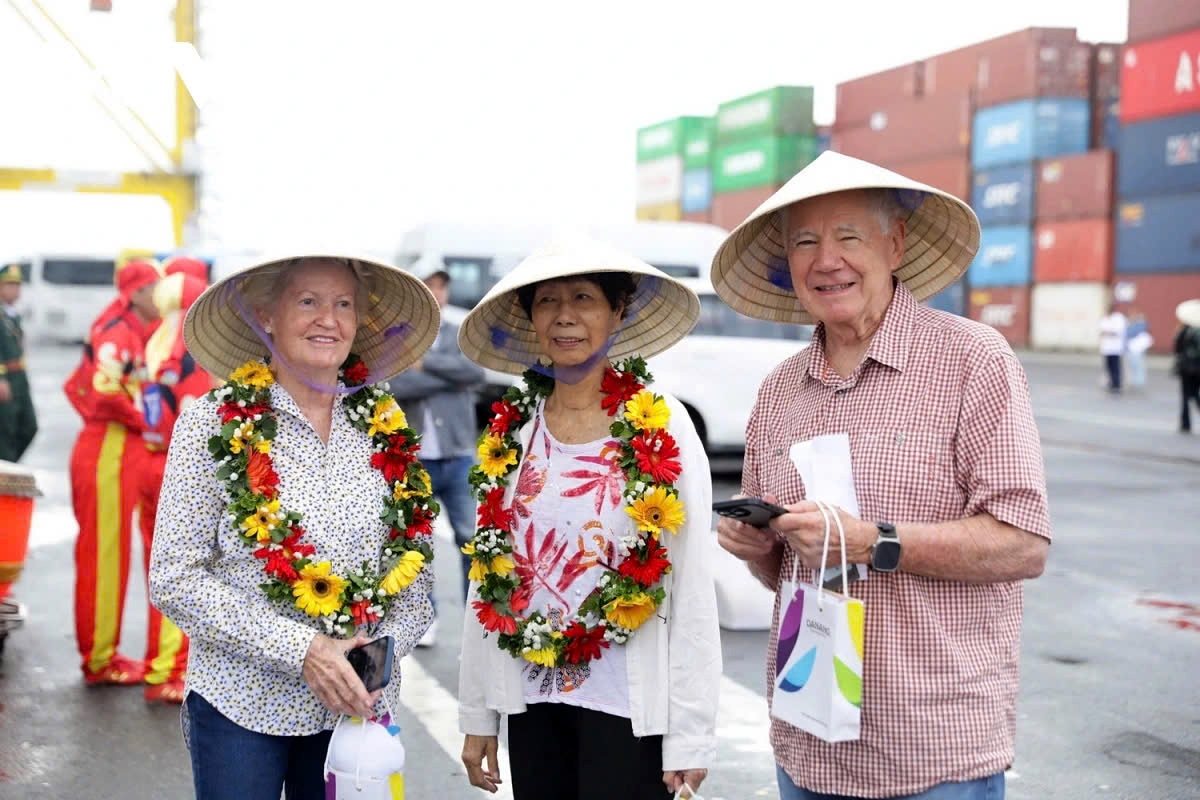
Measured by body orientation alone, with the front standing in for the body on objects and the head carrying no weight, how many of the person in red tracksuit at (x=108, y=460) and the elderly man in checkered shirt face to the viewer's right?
1

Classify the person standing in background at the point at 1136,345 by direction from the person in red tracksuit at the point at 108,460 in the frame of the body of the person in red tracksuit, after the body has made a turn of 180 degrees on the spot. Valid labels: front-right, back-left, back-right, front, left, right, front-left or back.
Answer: back-right

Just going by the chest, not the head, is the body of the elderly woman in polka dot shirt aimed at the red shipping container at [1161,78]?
no

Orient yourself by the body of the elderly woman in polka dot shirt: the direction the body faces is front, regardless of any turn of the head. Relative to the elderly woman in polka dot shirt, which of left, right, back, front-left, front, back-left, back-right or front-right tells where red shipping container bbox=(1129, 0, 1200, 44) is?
left

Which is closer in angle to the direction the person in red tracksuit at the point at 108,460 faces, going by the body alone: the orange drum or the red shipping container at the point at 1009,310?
the red shipping container

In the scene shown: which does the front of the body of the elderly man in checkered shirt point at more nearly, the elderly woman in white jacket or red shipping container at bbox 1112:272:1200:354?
the elderly woman in white jacket

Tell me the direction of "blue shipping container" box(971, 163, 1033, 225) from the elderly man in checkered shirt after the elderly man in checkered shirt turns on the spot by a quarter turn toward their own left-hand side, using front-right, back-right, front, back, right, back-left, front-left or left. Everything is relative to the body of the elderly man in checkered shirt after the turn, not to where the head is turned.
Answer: back-left

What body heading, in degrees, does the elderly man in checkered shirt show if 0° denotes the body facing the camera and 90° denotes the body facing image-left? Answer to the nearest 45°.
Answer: approximately 45°

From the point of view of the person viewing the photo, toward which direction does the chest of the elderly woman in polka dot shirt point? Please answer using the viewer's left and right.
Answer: facing the viewer and to the right of the viewer

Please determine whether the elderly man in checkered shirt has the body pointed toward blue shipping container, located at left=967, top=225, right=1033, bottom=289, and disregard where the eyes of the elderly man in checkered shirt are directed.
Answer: no

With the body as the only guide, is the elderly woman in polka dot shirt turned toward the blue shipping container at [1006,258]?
no

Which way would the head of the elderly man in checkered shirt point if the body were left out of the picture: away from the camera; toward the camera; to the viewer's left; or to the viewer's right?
toward the camera

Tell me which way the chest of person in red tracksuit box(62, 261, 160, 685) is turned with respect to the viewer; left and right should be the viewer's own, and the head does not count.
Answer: facing to the right of the viewer

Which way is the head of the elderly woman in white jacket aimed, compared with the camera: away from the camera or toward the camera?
toward the camera

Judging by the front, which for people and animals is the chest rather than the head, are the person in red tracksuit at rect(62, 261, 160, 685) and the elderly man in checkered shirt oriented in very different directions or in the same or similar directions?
very different directions
